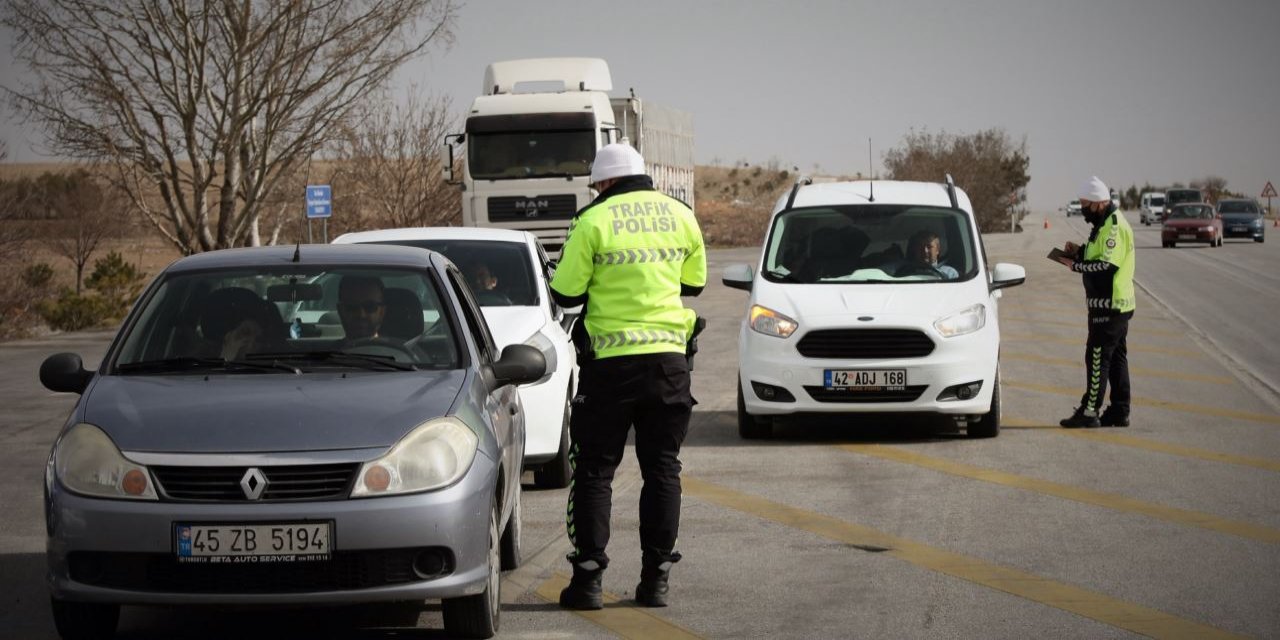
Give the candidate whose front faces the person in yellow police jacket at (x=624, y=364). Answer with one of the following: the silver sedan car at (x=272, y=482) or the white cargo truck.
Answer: the white cargo truck

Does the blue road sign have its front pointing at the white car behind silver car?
yes

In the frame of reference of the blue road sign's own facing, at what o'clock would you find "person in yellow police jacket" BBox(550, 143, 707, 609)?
The person in yellow police jacket is roughly at 12 o'clock from the blue road sign.

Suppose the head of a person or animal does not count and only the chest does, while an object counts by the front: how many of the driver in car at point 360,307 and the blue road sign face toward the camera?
2

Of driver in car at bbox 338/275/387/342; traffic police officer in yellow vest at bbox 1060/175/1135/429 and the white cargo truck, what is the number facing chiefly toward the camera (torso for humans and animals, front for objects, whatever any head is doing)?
2

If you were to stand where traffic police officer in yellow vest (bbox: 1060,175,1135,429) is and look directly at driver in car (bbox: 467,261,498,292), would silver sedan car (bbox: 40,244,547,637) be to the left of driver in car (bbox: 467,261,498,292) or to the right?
left

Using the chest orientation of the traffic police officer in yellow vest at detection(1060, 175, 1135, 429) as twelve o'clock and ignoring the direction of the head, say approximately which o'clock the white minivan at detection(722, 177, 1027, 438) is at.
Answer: The white minivan is roughly at 1 o'clock from the traffic police officer in yellow vest.

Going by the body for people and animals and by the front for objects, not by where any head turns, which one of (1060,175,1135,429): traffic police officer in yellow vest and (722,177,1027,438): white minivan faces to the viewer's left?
the traffic police officer in yellow vest

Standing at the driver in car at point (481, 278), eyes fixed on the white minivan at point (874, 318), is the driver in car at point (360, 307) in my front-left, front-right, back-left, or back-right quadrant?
back-right
